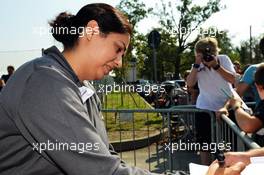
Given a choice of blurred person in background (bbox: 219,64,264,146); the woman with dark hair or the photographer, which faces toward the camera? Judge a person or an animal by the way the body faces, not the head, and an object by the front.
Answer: the photographer

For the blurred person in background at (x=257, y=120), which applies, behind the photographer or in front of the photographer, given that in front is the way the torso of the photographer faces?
in front

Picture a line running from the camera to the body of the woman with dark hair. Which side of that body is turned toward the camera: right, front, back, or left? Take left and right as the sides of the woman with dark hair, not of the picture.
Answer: right

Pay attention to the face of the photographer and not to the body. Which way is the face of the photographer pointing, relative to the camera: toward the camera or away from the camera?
toward the camera

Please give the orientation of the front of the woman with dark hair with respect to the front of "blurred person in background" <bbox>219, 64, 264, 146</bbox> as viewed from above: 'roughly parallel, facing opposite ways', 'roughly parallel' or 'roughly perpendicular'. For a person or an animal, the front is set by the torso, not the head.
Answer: roughly parallel, facing opposite ways

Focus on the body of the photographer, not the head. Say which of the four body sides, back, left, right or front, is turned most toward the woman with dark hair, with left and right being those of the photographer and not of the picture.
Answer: front

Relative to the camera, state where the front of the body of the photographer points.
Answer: toward the camera

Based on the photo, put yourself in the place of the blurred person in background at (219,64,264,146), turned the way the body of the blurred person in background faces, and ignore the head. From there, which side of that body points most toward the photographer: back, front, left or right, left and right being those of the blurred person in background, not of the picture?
right

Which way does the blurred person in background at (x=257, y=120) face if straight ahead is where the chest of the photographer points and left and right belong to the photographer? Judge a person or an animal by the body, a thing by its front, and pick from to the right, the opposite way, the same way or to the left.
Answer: to the right

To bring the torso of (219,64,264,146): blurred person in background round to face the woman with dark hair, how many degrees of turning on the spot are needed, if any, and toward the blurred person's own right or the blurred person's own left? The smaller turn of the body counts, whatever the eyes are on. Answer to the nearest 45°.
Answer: approximately 45° to the blurred person's own left

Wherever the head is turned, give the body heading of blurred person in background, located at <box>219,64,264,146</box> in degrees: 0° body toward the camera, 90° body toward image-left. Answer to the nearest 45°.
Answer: approximately 90°

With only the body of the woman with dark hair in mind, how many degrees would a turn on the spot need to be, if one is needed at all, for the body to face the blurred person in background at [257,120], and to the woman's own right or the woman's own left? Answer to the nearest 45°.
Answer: approximately 45° to the woman's own left
